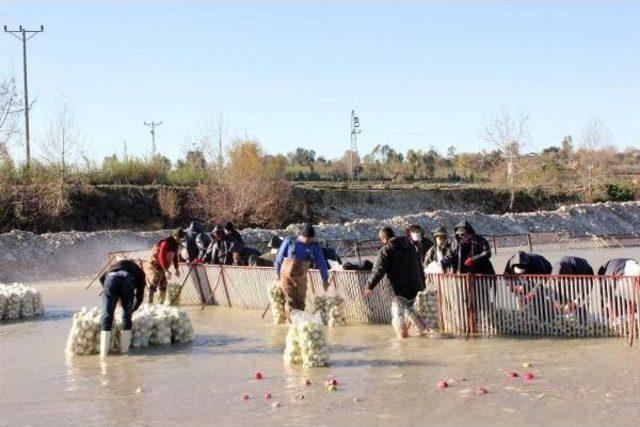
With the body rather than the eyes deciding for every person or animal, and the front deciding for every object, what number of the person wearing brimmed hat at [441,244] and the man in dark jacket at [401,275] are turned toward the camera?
1

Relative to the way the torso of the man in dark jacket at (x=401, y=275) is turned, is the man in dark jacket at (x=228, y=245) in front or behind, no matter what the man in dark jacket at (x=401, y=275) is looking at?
in front

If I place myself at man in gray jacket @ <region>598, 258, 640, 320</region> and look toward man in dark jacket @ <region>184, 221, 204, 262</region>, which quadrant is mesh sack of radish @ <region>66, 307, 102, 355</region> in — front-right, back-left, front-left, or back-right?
front-left

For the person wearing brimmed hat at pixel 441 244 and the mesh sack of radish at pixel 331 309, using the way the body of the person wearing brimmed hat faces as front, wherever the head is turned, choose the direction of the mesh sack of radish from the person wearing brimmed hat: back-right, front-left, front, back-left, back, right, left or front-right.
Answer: right

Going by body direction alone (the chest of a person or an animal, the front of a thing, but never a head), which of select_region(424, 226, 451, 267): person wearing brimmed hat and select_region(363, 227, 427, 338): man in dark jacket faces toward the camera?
the person wearing brimmed hat

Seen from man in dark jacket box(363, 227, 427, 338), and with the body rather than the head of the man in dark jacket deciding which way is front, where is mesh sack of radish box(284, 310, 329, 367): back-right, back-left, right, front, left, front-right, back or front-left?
left

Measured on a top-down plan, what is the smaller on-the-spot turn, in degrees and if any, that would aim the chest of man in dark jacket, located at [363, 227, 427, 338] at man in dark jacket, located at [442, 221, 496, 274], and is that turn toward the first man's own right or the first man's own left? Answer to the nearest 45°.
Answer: approximately 90° to the first man's own right

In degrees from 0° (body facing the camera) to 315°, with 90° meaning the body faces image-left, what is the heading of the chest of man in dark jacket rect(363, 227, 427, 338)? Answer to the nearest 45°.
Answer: approximately 135°

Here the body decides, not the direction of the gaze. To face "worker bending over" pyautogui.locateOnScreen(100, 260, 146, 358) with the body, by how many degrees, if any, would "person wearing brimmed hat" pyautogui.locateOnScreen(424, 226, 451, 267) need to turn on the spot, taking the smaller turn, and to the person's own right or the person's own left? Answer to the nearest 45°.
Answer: approximately 45° to the person's own right

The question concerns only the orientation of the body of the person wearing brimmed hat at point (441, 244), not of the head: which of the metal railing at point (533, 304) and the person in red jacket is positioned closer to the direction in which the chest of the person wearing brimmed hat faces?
the metal railing

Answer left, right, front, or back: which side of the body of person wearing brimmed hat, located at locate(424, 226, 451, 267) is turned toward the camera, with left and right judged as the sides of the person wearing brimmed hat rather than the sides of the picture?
front

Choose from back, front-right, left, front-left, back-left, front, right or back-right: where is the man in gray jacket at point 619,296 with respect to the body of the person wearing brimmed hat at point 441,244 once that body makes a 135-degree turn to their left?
right
